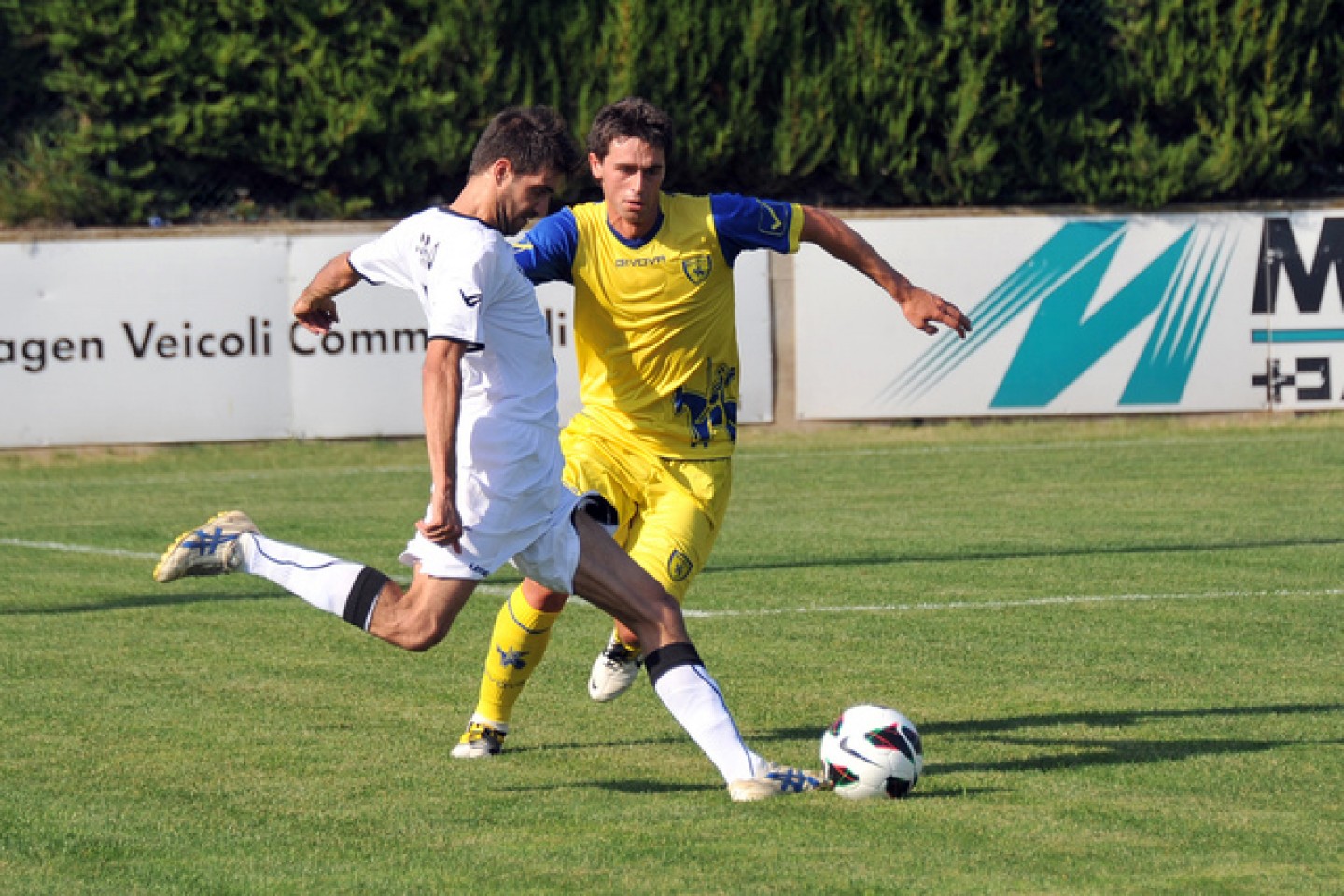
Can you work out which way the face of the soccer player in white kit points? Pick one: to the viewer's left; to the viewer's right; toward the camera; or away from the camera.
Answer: to the viewer's right

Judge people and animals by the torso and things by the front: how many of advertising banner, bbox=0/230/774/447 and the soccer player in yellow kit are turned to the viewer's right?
0

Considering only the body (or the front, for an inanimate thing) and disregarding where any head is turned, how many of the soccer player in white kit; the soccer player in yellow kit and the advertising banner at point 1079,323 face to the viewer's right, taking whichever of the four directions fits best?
1

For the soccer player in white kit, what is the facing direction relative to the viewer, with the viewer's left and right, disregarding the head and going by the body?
facing to the right of the viewer

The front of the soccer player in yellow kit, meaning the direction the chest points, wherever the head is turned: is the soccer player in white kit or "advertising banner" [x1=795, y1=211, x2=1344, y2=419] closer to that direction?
the soccer player in white kit

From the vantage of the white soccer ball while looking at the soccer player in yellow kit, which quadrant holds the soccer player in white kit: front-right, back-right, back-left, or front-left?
front-left

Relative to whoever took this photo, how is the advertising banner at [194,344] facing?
facing the viewer

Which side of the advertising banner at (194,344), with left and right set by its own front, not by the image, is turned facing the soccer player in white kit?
front

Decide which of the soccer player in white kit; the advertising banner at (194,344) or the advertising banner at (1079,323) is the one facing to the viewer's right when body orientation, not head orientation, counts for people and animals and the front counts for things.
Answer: the soccer player in white kit

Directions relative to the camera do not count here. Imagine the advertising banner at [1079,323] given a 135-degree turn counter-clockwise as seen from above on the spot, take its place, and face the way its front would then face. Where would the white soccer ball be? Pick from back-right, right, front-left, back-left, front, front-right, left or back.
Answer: back-right

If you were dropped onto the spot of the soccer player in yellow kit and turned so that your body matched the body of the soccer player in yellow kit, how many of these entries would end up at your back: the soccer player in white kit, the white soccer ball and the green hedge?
1

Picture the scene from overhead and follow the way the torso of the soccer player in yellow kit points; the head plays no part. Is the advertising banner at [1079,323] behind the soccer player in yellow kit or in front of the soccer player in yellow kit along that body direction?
behind

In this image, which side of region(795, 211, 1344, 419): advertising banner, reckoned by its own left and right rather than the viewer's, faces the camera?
front

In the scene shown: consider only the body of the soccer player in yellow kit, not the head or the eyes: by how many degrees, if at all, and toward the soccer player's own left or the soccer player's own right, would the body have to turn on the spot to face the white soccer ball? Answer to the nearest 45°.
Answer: approximately 45° to the soccer player's own left

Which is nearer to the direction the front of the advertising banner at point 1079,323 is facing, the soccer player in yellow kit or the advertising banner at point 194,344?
the soccer player in yellow kit

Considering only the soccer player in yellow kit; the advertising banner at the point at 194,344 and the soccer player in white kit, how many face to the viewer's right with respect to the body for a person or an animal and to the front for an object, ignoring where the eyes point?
1

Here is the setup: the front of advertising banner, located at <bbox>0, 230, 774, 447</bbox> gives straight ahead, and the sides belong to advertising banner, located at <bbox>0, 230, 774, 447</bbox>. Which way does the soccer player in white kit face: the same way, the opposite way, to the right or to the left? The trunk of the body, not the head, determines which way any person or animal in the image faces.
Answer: to the left

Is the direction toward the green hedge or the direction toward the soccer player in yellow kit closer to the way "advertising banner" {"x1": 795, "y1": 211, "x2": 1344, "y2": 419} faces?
the soccer player in yellow kit
